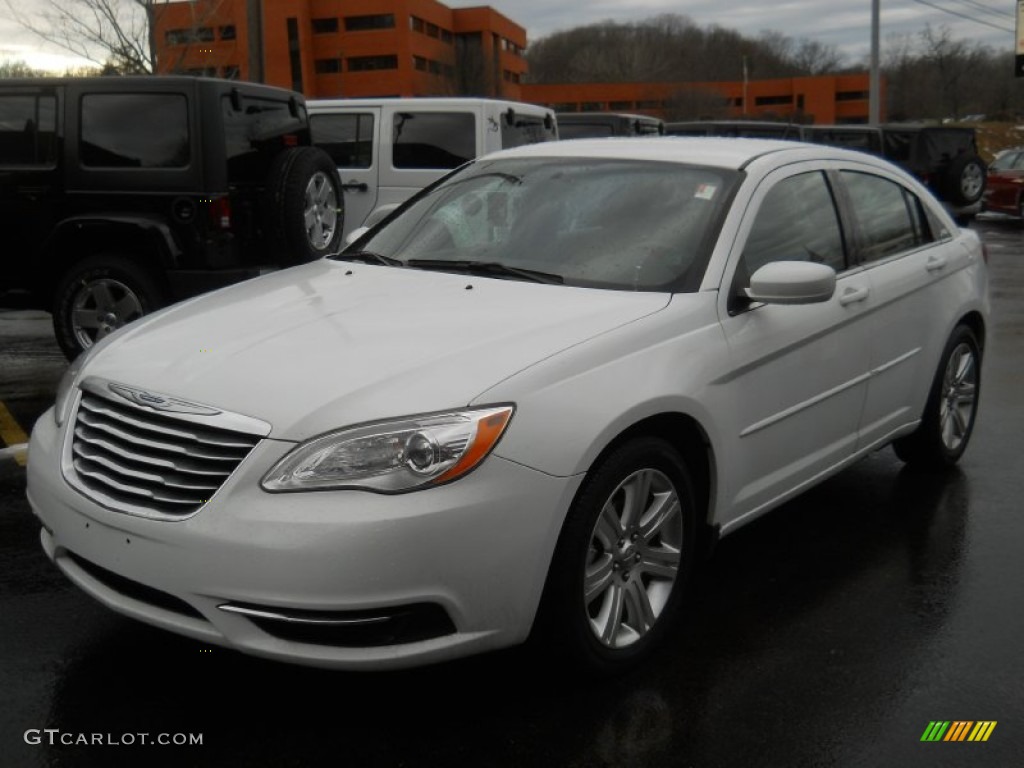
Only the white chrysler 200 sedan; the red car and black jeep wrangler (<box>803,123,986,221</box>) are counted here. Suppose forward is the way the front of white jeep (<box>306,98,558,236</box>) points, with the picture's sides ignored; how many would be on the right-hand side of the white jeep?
2

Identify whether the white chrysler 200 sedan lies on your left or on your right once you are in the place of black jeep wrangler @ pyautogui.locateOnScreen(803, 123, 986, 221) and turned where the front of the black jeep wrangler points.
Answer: on your left

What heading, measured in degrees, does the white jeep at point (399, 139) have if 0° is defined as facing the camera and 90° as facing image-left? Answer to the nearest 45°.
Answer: approximately 135°

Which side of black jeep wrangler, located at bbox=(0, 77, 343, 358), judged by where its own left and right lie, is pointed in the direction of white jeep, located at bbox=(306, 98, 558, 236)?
right

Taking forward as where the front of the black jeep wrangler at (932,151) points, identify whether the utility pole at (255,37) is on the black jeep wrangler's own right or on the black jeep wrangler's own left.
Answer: on the black jeep wrangler's own left

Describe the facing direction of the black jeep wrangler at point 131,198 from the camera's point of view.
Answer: facing away from the viewer and to the left of the viewer

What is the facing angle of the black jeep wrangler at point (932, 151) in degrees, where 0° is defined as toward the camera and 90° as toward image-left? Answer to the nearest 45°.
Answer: approximately 135°

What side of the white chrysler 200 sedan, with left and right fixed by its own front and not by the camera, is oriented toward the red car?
back

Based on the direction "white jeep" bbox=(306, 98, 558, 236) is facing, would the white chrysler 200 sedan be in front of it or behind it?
behind

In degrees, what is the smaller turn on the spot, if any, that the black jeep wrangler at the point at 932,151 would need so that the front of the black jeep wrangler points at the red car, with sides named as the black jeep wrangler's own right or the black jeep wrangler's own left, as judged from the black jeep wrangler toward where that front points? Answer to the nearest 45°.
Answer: approximately 90° to the black jeep wrangler's own right
